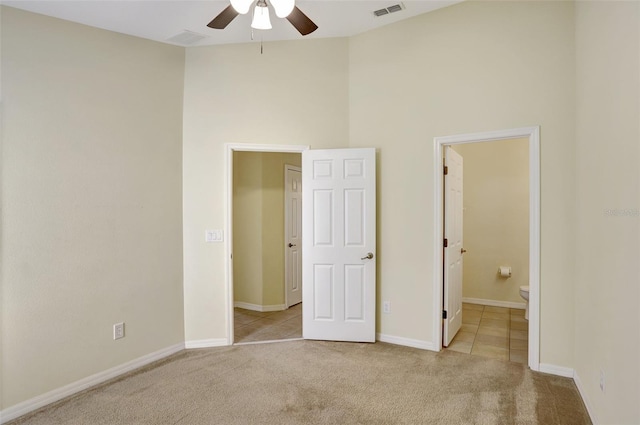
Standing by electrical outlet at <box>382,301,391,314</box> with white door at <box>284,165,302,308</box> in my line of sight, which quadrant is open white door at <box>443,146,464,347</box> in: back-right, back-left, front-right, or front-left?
back-right

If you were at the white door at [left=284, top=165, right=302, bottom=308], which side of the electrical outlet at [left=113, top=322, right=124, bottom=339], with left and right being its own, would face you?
left

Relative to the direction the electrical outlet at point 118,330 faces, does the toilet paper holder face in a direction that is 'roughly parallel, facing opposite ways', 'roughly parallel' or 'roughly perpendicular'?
roughly perpendicular

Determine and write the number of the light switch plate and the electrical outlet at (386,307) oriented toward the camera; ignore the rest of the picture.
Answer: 2

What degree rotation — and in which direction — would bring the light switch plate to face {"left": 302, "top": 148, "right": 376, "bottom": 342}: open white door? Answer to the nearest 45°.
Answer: approximately 90° to its left

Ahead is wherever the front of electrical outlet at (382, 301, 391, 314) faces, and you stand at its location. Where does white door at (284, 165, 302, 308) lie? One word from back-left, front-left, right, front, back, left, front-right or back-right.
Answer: back-right

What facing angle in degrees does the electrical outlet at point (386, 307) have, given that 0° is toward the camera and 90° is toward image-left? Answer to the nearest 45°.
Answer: approximately 0°

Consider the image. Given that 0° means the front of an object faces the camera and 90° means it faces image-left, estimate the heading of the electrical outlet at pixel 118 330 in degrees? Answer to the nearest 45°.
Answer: approximately 315°

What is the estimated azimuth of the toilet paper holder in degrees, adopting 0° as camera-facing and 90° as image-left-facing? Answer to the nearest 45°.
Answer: approximately 0°
